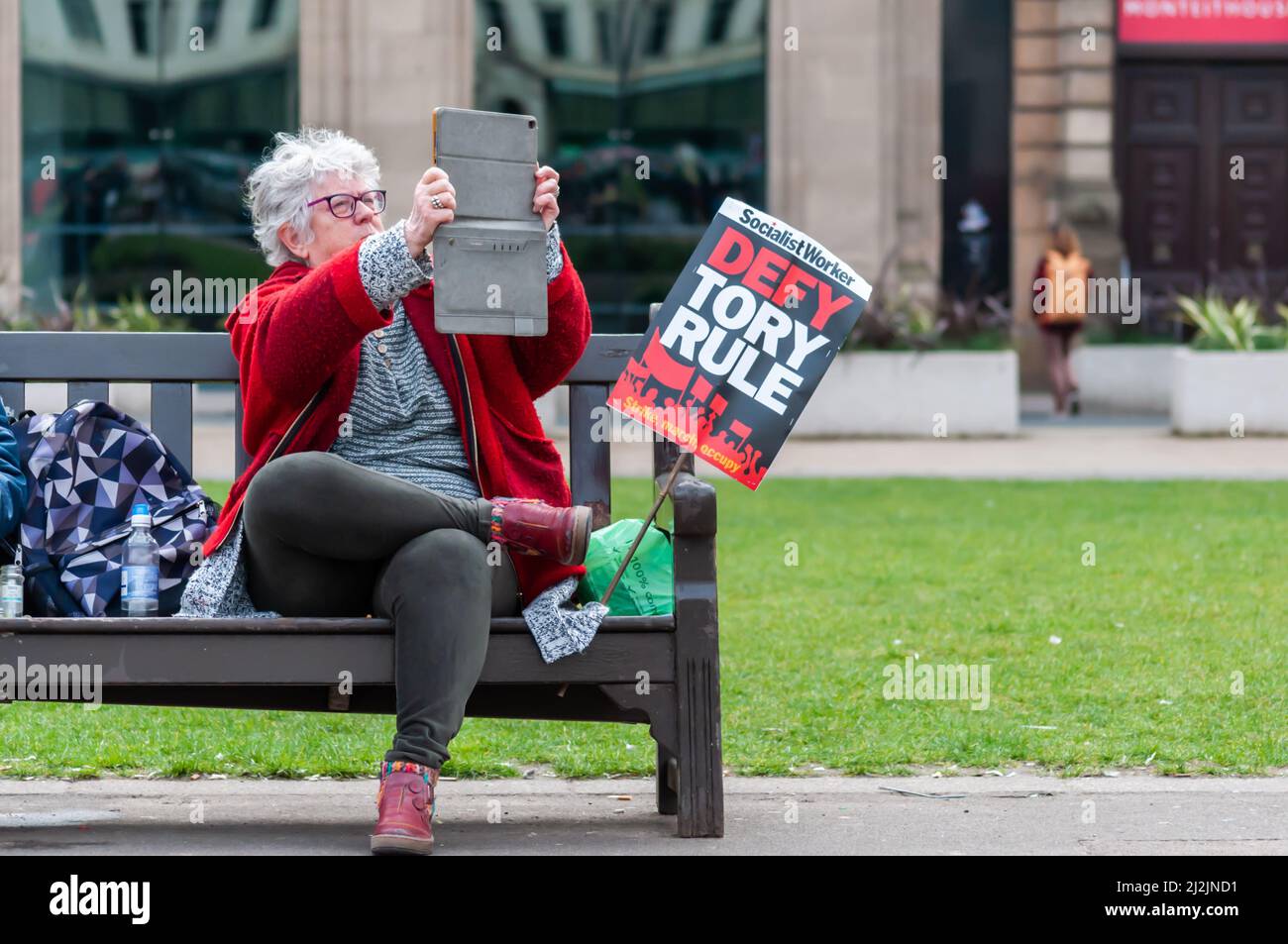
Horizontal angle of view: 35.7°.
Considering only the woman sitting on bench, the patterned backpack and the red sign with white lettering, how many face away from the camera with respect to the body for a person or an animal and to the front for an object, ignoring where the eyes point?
0

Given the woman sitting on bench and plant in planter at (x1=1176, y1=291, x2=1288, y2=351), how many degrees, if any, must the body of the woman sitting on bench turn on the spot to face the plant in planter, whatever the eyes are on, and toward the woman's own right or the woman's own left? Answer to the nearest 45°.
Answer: approximately 90° to the woman's own left

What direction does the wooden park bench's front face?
toward the camera

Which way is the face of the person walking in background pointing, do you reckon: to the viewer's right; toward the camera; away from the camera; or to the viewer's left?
away from the camera

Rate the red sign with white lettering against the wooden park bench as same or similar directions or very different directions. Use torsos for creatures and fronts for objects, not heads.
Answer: same or similar directions

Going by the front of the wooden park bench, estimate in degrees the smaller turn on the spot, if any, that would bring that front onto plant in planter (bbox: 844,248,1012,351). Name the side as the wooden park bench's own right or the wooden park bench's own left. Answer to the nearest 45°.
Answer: approximately 180°

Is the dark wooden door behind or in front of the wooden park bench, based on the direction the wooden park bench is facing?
behind

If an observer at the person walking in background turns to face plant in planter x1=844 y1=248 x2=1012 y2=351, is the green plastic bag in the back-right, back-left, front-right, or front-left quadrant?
front-left

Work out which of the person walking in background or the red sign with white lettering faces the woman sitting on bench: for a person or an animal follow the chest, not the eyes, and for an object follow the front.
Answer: the red sign with white lettering

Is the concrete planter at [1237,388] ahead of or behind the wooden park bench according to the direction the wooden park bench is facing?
behind

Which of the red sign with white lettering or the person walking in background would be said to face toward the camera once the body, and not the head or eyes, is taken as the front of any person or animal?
the red sign with white lettering

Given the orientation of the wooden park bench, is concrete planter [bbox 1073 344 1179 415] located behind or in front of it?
behind

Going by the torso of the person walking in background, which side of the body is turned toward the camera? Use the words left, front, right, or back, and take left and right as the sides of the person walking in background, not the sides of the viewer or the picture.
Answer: back

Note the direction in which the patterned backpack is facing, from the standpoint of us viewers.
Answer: facing the viewer and to the right of the viewer

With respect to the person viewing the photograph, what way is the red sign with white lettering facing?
facing the viewer

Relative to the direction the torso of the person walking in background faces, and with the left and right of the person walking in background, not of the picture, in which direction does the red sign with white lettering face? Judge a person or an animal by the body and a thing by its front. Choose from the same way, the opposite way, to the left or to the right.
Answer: the opposite way

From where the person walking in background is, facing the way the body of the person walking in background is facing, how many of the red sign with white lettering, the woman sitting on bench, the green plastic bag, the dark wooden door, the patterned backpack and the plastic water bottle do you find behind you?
4
